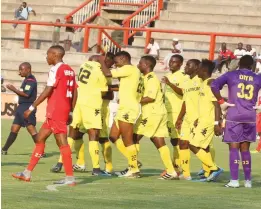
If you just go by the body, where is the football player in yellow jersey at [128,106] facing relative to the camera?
to the viewer's left

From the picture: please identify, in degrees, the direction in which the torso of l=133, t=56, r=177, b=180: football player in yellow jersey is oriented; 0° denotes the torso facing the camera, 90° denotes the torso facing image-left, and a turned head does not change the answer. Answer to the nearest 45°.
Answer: approximately 90°

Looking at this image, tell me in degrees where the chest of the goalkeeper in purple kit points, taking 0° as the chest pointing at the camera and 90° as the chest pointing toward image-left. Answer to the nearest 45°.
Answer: approximately 180°

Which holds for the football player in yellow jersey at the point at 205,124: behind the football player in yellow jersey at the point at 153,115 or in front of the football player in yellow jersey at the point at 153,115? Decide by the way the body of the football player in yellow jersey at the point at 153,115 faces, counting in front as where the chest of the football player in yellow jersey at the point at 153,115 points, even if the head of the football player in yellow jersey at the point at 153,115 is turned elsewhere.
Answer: behind

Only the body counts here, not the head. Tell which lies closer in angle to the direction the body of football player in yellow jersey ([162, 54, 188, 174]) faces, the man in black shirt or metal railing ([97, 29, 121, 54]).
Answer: the man in black shirt

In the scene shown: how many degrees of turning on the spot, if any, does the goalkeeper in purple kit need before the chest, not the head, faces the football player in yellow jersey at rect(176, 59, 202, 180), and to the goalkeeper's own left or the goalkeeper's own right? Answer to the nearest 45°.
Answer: approximately 45° to the goalkeeper's own left
